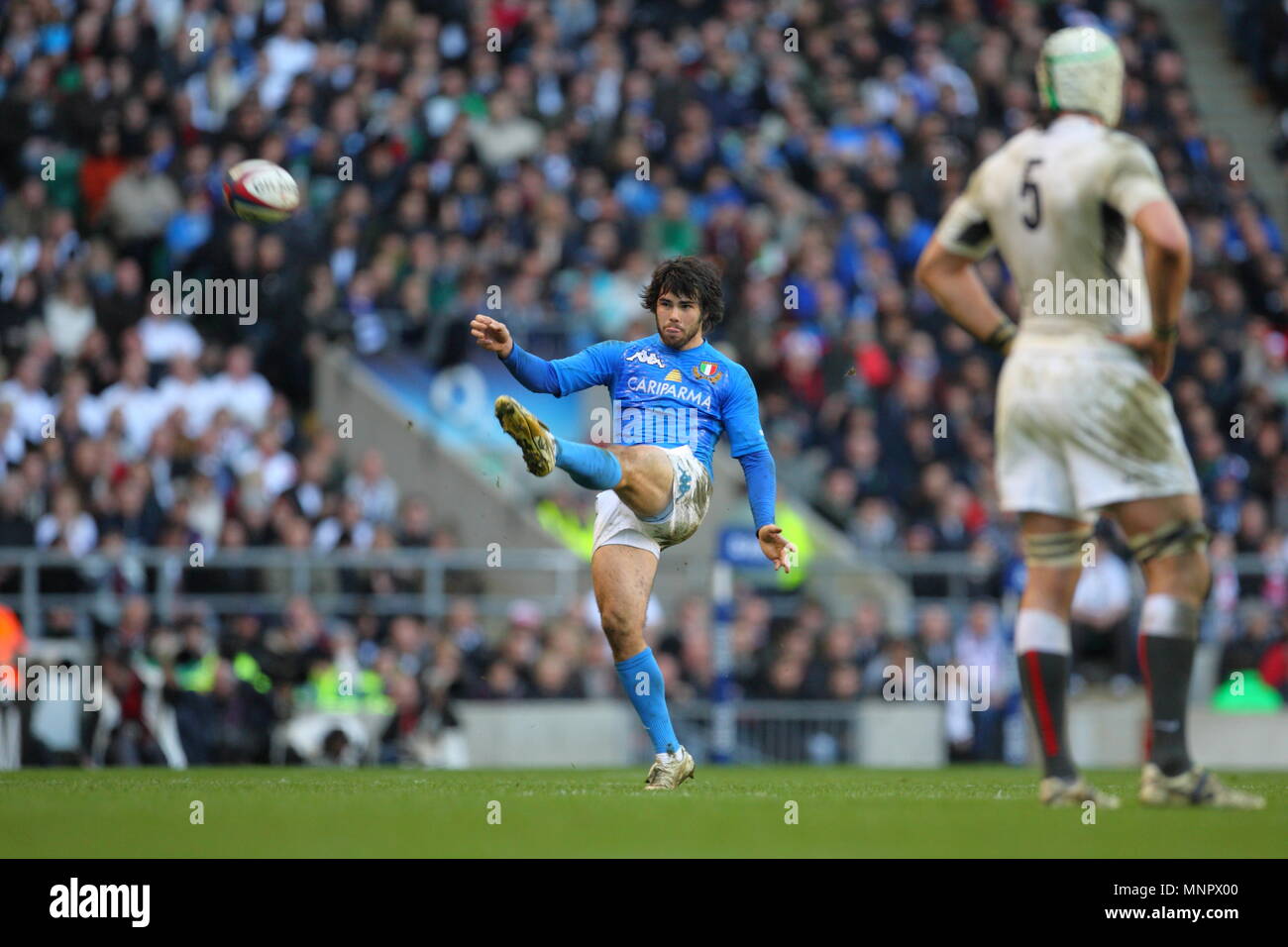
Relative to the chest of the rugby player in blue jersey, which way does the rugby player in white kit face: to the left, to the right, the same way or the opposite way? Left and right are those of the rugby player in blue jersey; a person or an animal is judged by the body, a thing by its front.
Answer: the opposite way

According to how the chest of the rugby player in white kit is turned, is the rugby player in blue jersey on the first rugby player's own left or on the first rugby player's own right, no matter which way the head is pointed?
on the first rugby player's own left

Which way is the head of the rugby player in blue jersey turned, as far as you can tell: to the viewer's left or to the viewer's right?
to the viewer's left

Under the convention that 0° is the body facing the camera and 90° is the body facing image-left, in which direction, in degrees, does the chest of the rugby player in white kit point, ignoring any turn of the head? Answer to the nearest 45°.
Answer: approximately 225°

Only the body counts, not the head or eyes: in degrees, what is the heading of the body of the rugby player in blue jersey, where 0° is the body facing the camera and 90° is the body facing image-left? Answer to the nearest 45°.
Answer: approximately 45°

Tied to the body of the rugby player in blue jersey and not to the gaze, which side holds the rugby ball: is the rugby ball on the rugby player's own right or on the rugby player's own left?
on the rugby player's own right

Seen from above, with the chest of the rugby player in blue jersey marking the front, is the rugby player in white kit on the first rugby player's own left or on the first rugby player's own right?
on the first rugby player's own left

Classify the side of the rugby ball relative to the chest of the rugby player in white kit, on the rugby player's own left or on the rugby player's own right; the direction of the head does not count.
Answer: on the rugby player's own left
